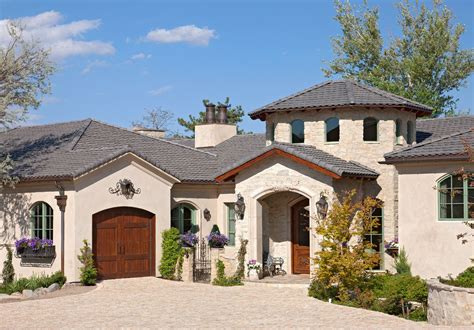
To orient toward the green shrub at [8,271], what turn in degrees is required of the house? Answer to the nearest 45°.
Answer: approximately 90° to its right

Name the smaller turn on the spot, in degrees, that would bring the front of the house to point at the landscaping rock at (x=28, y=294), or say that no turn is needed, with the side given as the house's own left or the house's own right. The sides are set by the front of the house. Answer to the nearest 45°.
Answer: approximately 45° to the house's own right

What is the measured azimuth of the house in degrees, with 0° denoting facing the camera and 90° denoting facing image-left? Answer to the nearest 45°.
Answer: approximately 0°

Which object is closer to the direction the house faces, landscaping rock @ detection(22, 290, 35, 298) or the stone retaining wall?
the stone retaining wall

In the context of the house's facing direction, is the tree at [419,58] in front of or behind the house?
behind

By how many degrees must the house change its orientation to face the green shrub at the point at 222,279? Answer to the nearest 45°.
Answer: approximately 45° to its right
